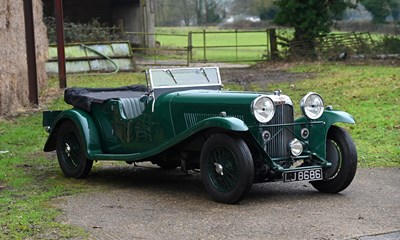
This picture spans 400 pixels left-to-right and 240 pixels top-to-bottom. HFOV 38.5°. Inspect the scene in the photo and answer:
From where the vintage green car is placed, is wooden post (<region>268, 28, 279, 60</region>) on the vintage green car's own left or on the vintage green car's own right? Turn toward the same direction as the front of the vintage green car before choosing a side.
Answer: on the vintage green car's own left

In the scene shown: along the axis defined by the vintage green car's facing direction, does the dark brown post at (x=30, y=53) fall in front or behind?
behind

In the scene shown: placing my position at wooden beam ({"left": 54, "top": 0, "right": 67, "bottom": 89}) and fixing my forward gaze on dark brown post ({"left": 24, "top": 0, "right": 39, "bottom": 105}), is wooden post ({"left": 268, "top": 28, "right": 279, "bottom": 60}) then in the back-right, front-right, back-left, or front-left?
back-left

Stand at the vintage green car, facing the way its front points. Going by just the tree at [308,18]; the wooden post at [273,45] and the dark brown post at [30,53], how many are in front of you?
0

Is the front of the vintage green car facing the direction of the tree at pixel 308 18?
no

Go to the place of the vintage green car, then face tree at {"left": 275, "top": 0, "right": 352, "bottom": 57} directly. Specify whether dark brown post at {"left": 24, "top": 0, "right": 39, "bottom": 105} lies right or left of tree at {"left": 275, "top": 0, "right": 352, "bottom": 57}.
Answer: left

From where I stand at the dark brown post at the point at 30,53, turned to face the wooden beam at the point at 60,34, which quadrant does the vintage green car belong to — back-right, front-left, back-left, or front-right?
back-right

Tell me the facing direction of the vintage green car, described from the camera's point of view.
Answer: facing the viewer and to the right of the viewer

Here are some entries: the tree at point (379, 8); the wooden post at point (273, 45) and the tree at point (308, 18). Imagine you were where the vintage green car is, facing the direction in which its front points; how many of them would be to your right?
0

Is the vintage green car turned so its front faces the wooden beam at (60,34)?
no

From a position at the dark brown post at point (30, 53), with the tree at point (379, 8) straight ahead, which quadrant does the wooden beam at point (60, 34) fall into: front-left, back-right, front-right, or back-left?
front-left

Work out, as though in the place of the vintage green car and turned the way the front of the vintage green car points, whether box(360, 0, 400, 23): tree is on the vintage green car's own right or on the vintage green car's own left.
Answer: on the vintage green car's own left

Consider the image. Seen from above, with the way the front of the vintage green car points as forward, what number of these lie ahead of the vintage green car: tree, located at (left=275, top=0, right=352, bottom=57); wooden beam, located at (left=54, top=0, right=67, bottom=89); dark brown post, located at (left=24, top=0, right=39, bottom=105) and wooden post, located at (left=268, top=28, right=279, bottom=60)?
0
